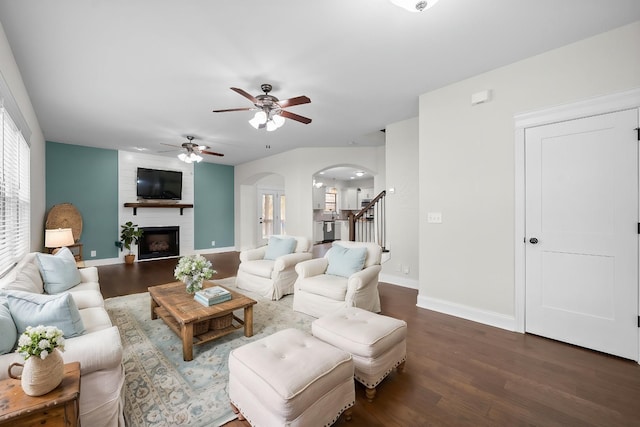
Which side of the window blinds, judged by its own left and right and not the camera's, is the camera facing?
right

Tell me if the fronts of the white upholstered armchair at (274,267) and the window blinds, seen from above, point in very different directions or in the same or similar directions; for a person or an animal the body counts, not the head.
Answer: very different directions

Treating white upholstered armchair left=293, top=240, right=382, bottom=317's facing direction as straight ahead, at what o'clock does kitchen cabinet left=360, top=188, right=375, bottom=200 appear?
The kitchen cabinet is roughly at 5 o'clock from the white upholstered armchair.

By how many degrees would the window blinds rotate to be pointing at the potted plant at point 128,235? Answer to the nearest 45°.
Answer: approximately 45° to its left

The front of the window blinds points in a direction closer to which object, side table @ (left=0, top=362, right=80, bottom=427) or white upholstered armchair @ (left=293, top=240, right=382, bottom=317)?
the white upholstered armchair

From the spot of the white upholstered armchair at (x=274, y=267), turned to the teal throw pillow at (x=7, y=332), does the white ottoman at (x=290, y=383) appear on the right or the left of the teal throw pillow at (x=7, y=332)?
left

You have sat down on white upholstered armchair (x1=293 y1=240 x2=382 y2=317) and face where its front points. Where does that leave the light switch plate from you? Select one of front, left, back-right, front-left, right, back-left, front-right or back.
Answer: back-left
